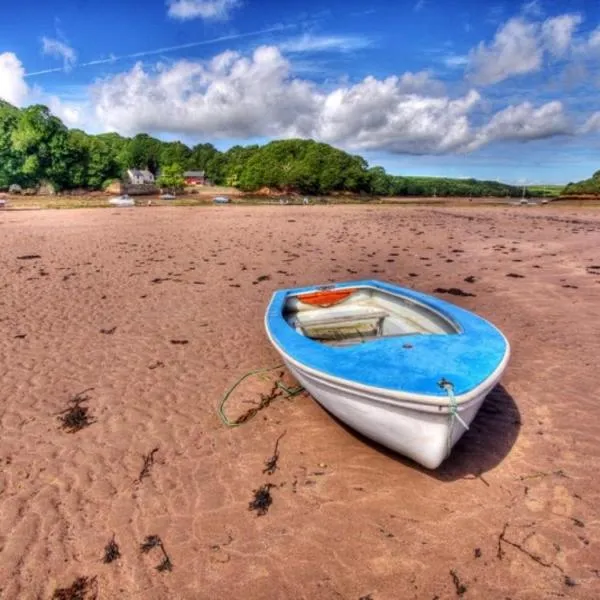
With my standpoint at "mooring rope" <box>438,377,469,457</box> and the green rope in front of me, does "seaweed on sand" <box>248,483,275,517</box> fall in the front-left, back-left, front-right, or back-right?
front-left

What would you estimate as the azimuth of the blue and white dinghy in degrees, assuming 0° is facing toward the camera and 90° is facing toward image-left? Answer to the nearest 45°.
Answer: approximately 315°

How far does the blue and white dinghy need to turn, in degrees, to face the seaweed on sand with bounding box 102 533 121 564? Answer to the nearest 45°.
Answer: approximately 90° to its right

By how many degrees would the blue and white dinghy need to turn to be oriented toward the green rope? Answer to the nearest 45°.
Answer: approximately 90° to its right

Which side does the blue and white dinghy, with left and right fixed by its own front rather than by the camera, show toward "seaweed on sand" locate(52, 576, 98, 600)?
right

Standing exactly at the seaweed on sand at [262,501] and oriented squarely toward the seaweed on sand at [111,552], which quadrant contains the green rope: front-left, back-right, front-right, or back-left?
back-right

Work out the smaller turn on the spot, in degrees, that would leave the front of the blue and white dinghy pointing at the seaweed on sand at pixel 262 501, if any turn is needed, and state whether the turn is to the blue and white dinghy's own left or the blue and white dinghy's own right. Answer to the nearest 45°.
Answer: approximately 90° to the blue and white dinghy's own right

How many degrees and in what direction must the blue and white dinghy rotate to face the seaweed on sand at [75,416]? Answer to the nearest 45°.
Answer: approximately 135° to its right

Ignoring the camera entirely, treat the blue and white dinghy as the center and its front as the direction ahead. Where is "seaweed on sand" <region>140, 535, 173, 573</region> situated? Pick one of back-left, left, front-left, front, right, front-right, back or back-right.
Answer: right
